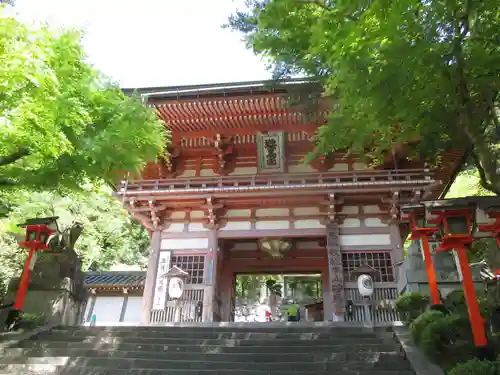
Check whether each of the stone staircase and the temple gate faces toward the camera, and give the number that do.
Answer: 2

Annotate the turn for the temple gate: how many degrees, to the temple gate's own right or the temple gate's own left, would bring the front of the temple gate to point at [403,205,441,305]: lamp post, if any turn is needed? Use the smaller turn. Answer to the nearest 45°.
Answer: approximately 45° to the temple gate's own left

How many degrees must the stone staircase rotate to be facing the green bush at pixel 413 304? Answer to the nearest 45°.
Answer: approximately 90° to its left

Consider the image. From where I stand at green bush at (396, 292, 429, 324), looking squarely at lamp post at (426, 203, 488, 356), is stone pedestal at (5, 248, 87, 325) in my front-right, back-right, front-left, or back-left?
back-right

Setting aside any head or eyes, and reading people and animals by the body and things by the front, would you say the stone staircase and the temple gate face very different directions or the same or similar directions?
same or similar directions

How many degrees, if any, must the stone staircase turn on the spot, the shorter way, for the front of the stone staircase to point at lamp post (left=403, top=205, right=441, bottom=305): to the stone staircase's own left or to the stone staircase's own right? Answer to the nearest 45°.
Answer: approximately 90° to the stone staircase's own left

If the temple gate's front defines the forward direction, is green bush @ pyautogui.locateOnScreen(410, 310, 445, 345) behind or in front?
in front

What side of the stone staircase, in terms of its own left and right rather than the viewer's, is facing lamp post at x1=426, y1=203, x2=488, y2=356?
left

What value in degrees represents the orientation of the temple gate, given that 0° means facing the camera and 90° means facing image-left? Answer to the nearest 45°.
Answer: approximately 0°

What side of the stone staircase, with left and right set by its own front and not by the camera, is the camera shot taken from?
front

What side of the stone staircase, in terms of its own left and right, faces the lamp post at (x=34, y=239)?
right

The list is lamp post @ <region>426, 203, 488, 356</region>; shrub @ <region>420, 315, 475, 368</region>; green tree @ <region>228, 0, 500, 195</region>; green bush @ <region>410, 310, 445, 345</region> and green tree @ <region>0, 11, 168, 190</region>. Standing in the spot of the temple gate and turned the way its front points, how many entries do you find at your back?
0
